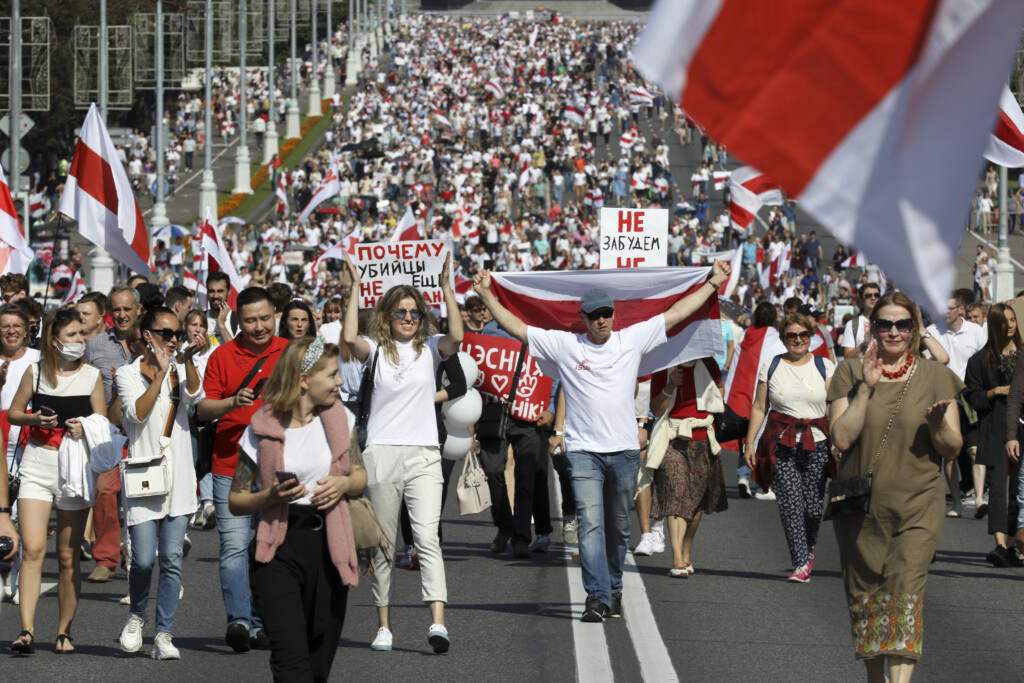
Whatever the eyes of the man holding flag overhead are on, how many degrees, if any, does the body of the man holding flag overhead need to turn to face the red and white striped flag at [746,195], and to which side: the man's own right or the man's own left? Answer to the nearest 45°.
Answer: approximately 180°

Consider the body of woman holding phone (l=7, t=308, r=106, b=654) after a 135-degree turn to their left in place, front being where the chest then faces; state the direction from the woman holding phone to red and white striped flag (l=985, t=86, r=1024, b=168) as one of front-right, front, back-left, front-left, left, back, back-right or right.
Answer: front-right

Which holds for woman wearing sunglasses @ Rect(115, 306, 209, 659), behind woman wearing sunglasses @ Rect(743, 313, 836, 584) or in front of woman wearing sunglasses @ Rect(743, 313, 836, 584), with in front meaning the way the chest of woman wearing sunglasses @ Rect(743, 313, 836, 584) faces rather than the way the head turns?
in front

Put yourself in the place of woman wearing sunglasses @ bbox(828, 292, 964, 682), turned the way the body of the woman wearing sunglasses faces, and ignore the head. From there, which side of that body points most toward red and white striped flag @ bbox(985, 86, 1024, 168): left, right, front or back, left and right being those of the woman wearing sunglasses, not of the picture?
back

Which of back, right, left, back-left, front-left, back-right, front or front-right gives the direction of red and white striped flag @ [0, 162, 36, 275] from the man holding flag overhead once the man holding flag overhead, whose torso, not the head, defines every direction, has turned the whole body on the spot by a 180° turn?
front-left

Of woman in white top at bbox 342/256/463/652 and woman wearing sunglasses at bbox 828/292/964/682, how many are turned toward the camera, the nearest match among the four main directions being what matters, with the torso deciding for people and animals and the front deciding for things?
2

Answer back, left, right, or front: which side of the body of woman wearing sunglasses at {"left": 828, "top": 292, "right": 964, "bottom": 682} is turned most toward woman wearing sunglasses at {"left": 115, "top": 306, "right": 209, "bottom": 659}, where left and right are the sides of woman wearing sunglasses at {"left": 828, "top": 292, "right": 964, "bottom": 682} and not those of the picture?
right
